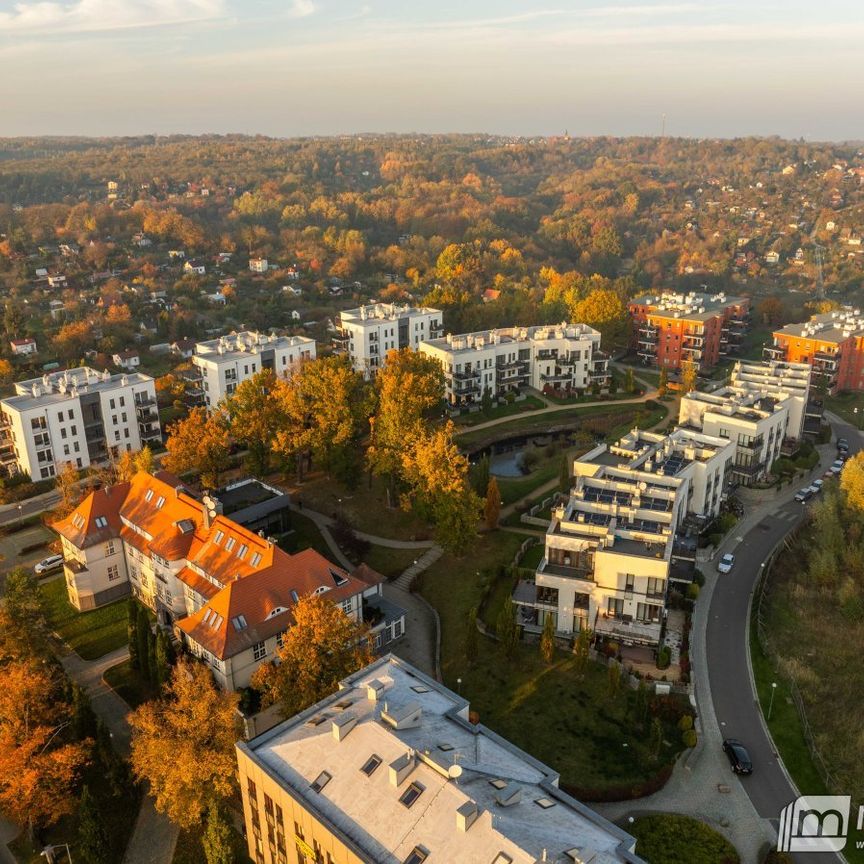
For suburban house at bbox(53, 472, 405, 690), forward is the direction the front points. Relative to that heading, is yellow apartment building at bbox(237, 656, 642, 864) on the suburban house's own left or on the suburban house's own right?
on the suburban house's own left

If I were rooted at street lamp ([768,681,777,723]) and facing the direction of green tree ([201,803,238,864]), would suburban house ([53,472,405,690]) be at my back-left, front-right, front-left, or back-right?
front-right

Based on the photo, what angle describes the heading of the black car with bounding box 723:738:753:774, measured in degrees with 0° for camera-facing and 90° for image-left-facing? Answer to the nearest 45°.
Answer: approximately 315°

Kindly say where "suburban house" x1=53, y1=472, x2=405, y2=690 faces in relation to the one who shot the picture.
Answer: facing the viewer and to the left of the viewer

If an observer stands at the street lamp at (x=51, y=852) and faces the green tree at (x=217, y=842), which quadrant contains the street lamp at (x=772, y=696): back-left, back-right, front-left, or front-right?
front-left

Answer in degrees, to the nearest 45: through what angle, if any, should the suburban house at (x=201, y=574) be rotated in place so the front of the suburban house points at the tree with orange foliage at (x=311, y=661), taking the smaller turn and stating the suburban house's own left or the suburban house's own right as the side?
approximately 45° to the suburban house's own left

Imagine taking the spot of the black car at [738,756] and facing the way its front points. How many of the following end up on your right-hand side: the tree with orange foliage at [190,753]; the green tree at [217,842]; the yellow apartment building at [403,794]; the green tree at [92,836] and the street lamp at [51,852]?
5

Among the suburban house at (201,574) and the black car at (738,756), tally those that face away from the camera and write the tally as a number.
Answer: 0

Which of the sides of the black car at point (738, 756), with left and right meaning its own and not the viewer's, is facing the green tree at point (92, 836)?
right

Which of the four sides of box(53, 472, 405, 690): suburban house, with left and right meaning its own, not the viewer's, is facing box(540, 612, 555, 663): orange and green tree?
left

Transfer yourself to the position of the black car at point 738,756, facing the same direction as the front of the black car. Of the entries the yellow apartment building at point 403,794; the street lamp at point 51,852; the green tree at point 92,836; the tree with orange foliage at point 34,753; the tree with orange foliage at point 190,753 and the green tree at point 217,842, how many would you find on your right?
6

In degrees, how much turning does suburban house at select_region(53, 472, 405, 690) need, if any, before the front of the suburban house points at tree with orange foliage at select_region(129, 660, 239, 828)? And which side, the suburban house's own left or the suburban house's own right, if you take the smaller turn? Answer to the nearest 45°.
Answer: approximately 45° to the suburban house's own left

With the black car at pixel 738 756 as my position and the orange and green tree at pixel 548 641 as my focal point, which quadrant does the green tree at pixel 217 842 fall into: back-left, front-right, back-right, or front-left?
front-left

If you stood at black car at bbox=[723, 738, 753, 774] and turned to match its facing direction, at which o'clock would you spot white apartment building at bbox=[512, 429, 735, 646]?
The white apartment building is roughly at 6 o'clock from the black car.

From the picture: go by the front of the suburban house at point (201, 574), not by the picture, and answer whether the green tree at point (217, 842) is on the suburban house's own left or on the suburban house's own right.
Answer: on the suburban house's own left

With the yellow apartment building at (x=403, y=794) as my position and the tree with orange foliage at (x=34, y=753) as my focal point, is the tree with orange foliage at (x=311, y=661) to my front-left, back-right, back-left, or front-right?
front-right

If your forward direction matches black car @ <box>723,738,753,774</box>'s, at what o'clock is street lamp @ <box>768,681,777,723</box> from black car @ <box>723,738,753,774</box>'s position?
The street lamp is roughly at 8 o'clock from the black car.

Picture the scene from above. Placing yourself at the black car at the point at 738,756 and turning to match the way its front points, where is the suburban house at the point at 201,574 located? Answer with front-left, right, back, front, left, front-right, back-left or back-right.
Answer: back-right

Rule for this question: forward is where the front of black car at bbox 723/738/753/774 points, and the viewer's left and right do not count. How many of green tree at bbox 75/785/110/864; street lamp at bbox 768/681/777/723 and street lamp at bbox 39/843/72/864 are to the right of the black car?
2
